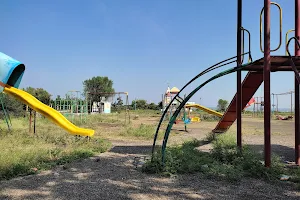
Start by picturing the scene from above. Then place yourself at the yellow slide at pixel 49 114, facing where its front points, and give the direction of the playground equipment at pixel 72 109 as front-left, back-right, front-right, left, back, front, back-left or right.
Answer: left

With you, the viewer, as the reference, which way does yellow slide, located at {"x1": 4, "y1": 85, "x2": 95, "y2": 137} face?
facing to the right of the viewer
